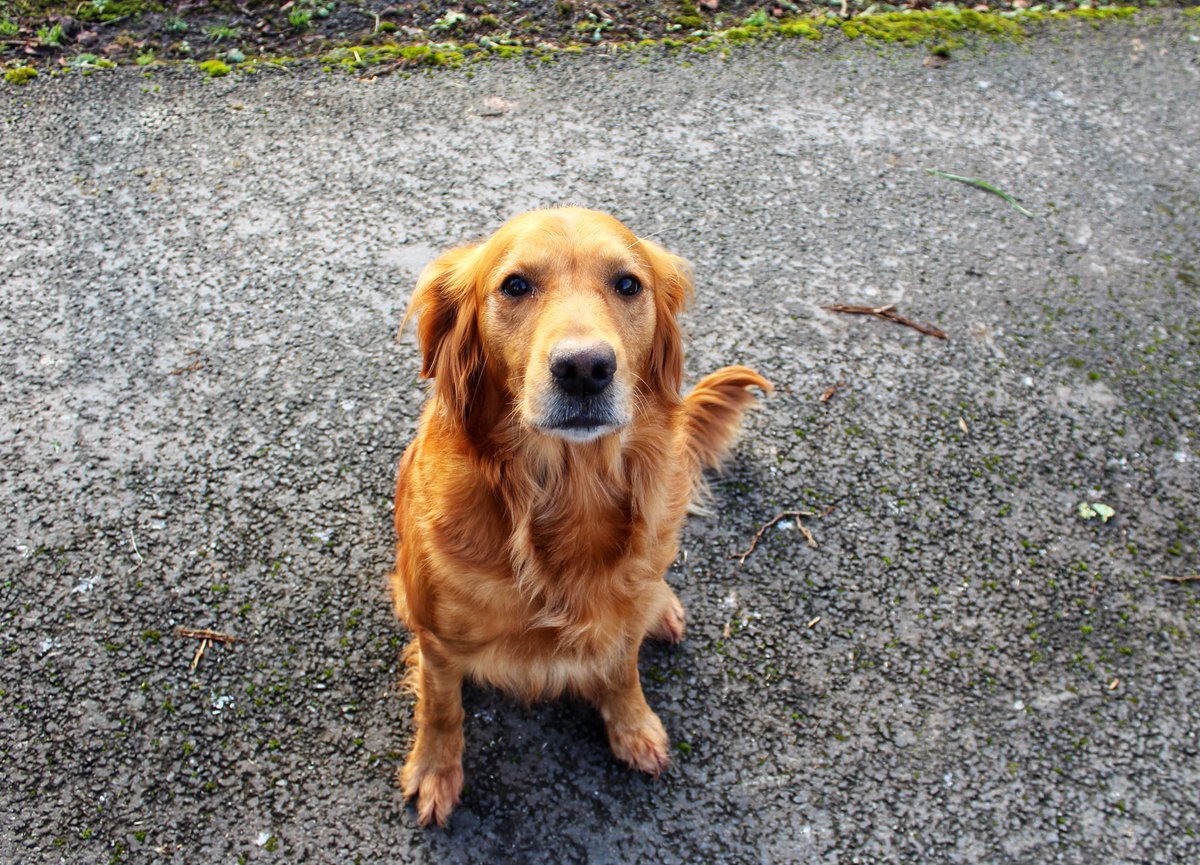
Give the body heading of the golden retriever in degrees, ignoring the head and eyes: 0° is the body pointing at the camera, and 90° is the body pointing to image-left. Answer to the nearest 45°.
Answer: approximately 0°

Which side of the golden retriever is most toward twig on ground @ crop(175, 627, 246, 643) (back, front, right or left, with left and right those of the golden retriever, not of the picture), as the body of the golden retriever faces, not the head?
right

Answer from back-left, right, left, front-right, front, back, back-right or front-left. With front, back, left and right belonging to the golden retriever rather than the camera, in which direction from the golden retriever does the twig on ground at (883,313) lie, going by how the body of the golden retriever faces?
back-left

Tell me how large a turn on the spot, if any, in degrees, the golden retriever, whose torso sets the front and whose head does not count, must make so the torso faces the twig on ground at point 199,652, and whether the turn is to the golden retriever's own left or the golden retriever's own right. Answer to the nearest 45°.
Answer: approximately 90° to the golden retriever's own right

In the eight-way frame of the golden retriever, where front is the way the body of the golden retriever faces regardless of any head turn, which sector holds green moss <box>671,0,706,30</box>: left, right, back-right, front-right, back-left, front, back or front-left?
back

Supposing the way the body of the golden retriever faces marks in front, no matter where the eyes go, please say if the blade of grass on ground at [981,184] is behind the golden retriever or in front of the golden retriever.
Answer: behind

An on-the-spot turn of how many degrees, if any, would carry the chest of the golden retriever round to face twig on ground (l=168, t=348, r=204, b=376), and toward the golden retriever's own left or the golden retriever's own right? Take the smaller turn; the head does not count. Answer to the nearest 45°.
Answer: approximately 135° to the golden retriever's own right

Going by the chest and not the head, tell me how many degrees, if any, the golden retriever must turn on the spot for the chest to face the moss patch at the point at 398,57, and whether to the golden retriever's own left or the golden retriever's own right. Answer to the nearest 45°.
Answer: approximately 180°

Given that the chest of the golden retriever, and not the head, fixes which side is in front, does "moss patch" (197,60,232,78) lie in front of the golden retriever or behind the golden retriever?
behind

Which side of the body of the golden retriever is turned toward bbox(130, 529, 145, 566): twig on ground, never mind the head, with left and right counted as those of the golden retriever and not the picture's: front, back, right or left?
right

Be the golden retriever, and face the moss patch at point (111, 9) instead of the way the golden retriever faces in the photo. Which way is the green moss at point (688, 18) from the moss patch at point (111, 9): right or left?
right
